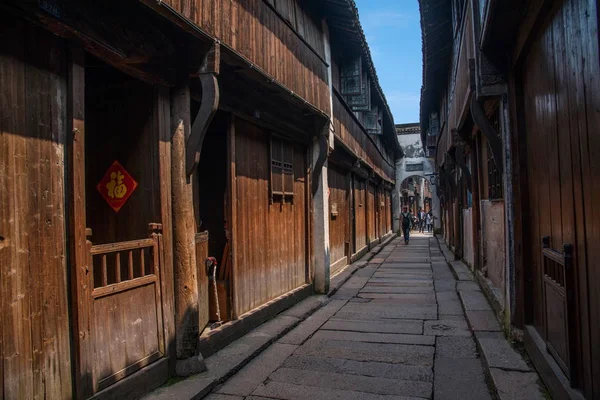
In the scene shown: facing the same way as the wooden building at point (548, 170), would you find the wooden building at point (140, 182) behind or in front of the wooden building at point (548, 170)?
in front

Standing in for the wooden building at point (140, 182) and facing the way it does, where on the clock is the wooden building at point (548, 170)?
the wooden building at point (548, 170) is roughly at 11 o'clock from the wooden building at point (140, 182).

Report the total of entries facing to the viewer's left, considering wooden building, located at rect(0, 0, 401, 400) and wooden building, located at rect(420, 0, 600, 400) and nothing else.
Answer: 1

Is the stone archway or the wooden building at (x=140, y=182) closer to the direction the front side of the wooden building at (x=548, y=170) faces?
the wooden building

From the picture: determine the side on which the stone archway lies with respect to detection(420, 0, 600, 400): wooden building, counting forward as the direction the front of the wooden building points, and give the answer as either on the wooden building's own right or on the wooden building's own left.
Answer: on the wooden building's own right

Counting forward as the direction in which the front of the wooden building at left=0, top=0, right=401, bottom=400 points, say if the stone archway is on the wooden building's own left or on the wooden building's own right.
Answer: on the wooden building's own left

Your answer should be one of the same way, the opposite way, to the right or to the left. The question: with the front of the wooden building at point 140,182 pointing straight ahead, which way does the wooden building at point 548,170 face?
the opposite way

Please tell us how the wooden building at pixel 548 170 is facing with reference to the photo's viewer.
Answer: facing to the left of the viewer

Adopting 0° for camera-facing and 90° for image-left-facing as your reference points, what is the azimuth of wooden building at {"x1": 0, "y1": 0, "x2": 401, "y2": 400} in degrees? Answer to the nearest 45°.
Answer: approximately 315°

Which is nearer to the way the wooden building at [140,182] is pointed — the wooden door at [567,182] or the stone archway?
the wooden door
